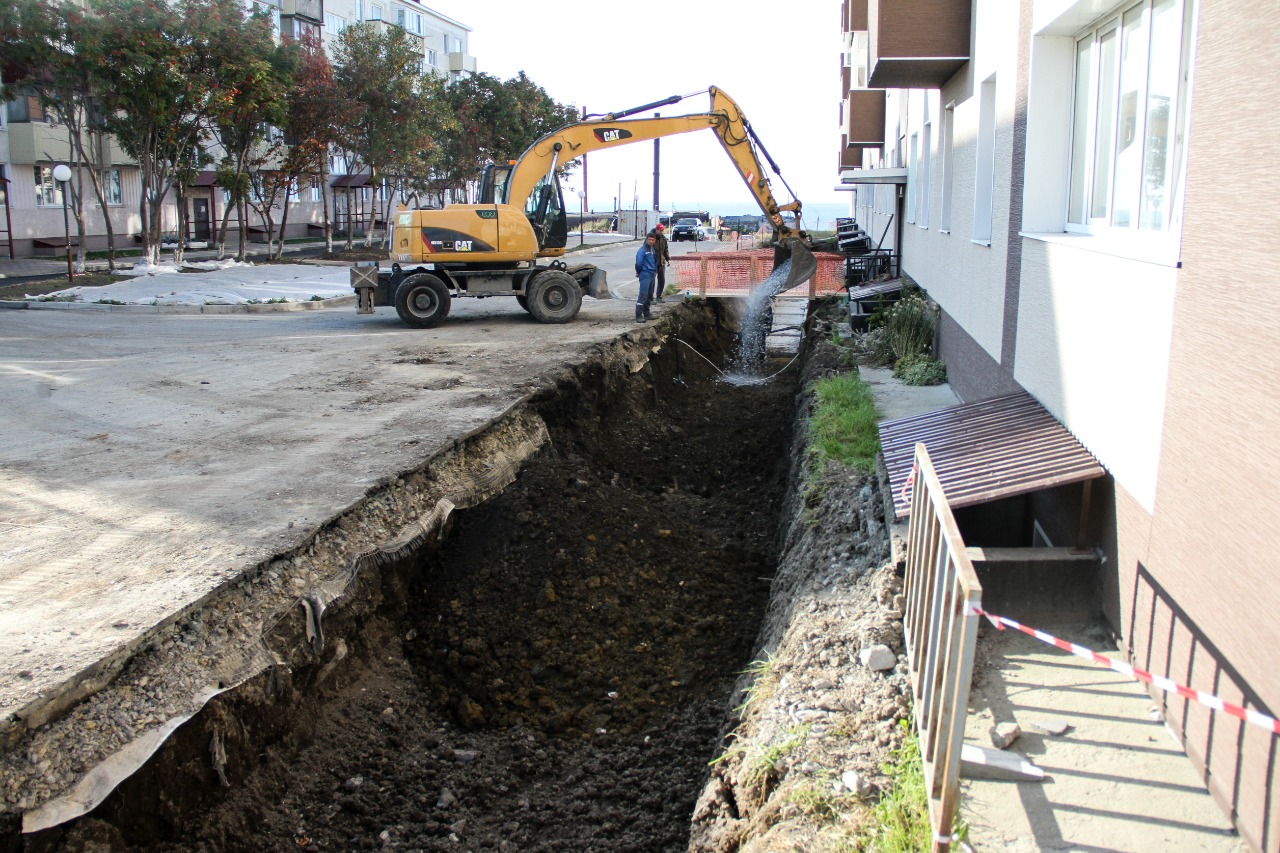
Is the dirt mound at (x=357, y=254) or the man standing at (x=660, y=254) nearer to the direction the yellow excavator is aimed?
the man standing

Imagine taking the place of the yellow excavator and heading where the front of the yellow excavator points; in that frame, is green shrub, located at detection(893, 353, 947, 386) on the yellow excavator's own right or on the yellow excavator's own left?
on the yellow excavator's own right

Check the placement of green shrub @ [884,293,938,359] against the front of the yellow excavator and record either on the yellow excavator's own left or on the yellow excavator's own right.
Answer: on the yellow excavator's own right

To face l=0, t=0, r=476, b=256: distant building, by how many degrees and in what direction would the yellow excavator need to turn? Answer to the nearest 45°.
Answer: approximately 135° to its left

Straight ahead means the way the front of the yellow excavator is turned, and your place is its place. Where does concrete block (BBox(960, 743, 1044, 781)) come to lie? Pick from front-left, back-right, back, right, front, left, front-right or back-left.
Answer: right

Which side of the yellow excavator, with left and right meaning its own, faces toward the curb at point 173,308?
back

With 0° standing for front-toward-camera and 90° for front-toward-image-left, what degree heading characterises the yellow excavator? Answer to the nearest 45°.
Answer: approximately 270°

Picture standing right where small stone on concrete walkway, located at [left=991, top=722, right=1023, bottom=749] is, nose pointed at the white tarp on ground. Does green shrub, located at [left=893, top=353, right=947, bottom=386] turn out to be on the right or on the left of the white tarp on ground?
right

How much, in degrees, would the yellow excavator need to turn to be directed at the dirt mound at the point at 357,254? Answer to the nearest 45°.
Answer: approximately 90° to its left

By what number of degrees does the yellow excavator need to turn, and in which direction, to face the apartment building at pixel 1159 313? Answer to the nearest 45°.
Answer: approximately 90° to its right

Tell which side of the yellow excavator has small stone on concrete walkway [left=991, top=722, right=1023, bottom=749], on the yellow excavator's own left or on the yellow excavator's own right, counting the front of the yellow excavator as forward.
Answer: on the yellow excavator's own right

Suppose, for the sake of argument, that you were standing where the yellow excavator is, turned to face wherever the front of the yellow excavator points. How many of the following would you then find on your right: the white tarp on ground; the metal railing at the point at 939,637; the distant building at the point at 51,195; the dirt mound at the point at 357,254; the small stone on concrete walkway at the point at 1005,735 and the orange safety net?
2

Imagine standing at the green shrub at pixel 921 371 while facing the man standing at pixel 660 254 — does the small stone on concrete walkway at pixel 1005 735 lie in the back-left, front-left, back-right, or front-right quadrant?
back-left
